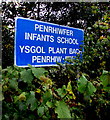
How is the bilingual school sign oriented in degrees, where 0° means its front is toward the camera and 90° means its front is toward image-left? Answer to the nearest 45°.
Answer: approximately 315°
